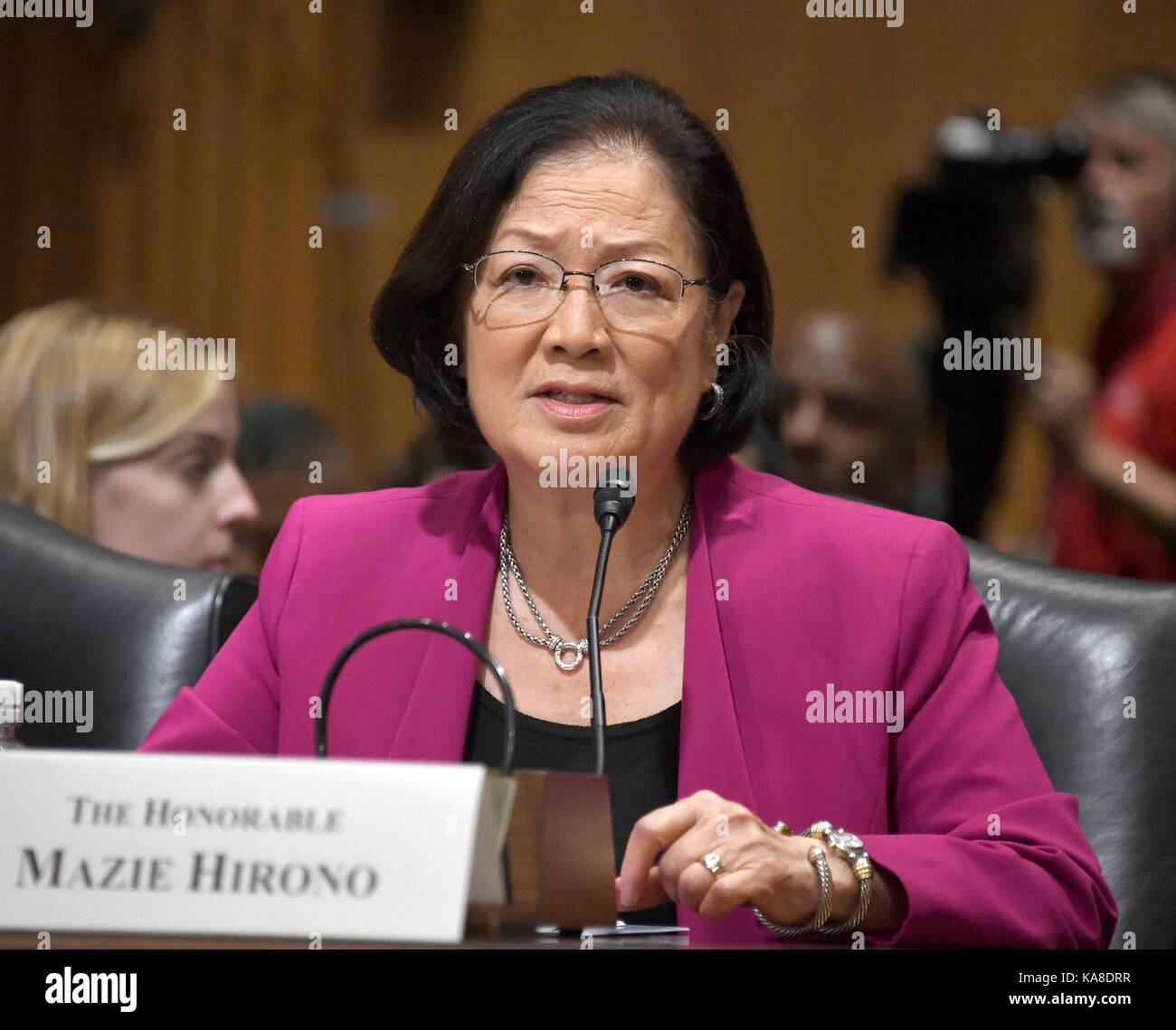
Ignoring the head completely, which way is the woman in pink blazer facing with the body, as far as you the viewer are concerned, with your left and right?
facing the viewer

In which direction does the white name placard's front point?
toward the camera

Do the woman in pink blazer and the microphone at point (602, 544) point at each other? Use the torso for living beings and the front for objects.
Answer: yes

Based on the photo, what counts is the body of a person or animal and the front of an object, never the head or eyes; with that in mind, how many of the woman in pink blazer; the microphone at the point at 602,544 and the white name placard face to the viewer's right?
0

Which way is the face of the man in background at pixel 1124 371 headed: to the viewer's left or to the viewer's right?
to the viewer's left
